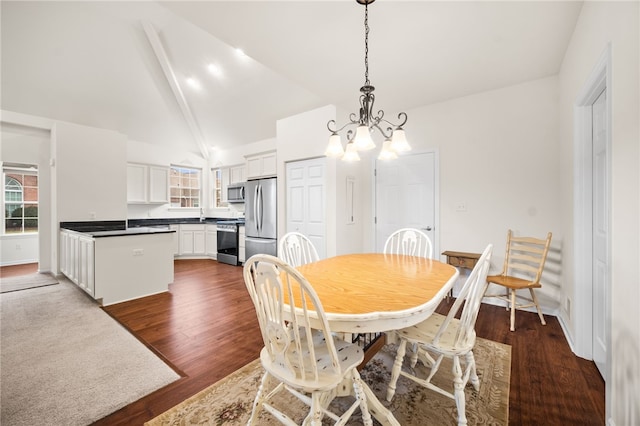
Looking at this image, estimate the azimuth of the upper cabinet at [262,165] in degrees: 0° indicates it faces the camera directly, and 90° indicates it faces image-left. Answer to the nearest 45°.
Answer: approximately 45°

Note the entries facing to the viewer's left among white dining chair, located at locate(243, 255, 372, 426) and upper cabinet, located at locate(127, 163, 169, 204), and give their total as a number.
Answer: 0

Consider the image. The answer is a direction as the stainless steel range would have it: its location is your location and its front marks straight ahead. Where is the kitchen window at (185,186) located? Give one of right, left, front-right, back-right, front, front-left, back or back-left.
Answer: right

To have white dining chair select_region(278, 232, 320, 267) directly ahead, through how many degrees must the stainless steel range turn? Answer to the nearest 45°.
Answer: approximately 45° to its left

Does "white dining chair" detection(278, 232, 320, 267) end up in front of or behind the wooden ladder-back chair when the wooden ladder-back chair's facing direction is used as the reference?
in front

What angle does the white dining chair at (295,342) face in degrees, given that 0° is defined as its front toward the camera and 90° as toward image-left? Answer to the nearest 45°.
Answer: approximately 225°

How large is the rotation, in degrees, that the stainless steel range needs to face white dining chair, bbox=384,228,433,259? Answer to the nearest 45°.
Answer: approximately 90° to its left

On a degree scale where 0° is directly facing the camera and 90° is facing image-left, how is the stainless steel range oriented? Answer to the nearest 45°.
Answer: approximately 45°

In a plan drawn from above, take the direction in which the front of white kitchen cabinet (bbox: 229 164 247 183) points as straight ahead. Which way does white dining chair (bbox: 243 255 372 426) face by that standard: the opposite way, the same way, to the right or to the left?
the opposite way

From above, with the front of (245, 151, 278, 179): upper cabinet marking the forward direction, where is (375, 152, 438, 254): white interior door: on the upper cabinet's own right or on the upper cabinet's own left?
on the upper cabinet's own left

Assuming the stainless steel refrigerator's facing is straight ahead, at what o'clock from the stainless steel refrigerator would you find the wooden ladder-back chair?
The wooden ladder-back chair is roughly at 9 o'clock from the stainless steel refrigerator.

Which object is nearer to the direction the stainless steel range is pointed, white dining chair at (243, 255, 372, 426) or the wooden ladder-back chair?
the white dining chair
